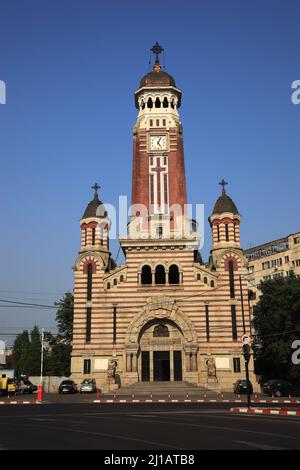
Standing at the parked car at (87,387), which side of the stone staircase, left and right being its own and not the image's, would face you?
right

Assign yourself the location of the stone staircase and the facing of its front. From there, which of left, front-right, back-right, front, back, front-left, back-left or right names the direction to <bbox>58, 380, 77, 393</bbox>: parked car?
right

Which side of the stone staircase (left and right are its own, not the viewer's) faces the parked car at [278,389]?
left

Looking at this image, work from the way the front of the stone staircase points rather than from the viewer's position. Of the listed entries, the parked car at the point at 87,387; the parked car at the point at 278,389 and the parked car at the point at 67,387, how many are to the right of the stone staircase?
2

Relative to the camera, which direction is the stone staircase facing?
toward the camera
